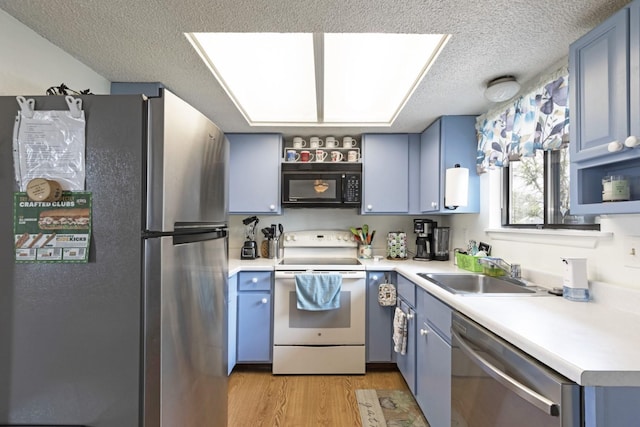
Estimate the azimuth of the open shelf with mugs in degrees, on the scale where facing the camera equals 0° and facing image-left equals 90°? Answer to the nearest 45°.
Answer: approximately 0°

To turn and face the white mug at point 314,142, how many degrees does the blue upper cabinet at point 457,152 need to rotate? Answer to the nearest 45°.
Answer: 0° — it already faces it

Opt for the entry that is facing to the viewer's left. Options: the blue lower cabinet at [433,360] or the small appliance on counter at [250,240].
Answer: the blue lower cabinet

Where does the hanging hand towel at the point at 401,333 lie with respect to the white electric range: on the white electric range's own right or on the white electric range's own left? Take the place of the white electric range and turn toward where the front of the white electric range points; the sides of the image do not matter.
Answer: on the white electric range's own left

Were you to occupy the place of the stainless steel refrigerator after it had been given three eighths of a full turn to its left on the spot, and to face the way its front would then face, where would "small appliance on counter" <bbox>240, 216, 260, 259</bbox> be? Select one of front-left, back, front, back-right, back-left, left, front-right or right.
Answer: front-right

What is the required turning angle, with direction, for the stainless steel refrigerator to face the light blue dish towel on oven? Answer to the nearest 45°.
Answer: approximately 90° to its left

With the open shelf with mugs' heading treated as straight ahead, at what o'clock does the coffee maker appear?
The coffee maker is roughly at 9 o'clock from the open shelf with mugs.

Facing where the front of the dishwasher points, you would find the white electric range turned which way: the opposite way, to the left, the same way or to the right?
to the left

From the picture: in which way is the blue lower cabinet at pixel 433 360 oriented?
to the viewer's left

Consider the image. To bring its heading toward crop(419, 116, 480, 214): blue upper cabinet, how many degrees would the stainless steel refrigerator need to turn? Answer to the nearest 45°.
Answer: approximately 45° to its left

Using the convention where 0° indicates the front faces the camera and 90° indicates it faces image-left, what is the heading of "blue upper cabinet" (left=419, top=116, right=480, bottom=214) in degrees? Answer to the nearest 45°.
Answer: approximately 90°
